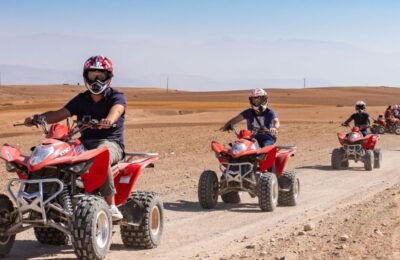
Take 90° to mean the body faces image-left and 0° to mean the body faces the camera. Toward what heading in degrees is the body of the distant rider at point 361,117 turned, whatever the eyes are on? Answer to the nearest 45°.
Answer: approximately 45°

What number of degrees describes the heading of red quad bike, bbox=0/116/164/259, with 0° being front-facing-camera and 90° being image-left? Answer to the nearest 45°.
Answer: approximately 45°

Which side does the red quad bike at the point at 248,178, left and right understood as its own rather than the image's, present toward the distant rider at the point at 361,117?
back

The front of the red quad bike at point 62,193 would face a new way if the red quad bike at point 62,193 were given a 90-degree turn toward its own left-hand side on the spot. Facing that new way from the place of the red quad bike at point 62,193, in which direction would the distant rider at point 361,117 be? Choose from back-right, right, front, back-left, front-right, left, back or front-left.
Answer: left

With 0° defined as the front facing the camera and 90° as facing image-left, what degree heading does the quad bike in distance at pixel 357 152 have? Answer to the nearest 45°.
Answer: approximately 0°

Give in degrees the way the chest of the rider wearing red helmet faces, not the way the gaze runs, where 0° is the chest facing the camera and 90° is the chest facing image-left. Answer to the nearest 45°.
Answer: approximately 45°

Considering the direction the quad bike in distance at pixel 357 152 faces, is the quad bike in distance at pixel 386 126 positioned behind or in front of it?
behind

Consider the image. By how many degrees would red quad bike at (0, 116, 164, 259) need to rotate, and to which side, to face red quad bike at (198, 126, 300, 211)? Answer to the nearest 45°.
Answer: approximately 180°

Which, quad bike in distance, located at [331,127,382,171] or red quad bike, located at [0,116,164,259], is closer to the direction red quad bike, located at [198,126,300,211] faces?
the red quad bike
